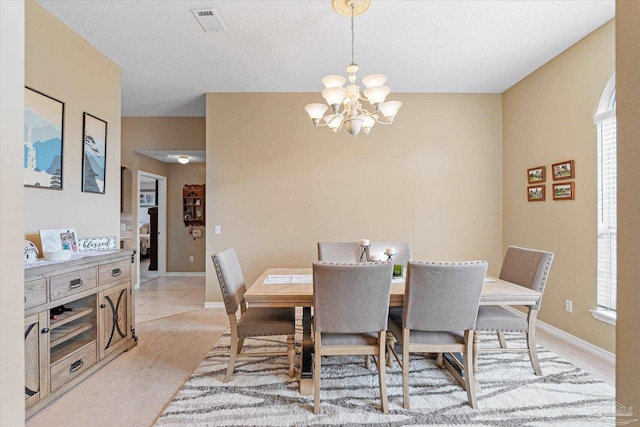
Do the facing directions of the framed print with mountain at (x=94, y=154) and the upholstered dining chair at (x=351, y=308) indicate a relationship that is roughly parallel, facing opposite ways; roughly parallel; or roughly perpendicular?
roughly perpendicular

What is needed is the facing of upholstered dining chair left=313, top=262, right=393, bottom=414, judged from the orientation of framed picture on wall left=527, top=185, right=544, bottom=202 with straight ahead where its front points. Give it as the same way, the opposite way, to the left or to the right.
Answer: to the right

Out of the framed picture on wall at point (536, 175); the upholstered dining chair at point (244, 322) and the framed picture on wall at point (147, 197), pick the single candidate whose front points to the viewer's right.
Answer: the upholstered dining chair

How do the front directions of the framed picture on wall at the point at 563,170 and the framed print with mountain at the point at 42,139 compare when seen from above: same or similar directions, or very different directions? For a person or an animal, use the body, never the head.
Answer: very different directions

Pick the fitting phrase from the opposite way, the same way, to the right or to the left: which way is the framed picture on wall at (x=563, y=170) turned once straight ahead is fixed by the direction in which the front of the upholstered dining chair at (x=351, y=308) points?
to the left

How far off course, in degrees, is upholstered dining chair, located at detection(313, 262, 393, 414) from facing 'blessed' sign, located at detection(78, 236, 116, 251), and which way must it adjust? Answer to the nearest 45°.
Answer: approximately 90° to its left

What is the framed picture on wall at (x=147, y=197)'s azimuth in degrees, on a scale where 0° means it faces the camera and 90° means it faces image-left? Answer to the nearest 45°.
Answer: approximately 0°
